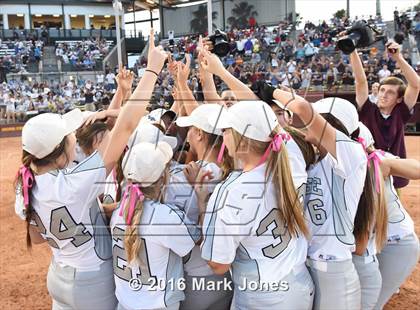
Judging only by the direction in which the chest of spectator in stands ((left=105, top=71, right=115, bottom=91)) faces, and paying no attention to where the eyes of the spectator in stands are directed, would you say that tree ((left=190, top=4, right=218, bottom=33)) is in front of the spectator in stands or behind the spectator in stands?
behind

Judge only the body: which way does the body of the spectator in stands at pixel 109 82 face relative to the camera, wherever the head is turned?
toward the camera

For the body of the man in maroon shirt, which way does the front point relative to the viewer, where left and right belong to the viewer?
facing the viewer and to the left of the viewer

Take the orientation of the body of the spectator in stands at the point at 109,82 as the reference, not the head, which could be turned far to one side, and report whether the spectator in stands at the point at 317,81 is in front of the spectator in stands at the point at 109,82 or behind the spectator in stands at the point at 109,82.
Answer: in front

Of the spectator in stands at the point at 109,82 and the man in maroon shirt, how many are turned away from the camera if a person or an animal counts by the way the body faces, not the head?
0

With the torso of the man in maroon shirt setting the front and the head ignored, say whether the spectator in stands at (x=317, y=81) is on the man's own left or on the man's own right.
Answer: on the man's own right

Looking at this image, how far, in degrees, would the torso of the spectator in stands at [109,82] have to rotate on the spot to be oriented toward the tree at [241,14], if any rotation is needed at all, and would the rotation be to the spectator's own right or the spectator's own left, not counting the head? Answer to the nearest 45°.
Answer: approximately 135° to the spectator's own left
